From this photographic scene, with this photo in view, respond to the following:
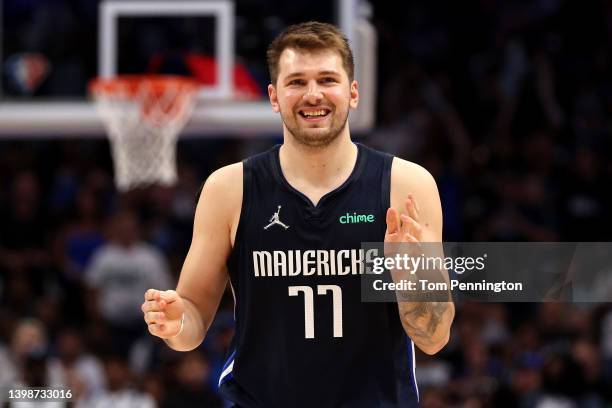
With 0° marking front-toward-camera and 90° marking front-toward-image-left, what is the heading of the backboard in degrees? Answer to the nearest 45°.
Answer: approximately 0°

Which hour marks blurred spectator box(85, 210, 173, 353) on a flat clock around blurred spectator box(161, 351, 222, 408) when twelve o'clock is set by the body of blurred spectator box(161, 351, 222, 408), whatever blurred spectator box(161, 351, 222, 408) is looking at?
blurred spectator box(85, 210, 173, 353) is roughly at 5 o'clock from blurred spectator box(161, 351, 222, 408).

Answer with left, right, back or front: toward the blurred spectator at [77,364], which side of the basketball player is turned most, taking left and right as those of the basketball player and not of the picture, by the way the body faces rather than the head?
back

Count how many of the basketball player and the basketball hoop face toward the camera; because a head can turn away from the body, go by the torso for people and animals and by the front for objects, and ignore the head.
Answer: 2

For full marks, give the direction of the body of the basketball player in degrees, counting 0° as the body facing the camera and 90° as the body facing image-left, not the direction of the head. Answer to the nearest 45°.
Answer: approximately 0°
